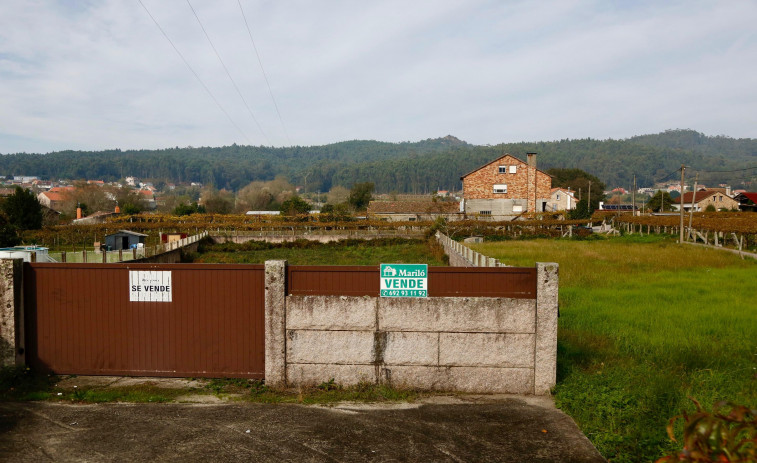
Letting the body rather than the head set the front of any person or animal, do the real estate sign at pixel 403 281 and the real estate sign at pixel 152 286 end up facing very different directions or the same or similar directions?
same or similar directions

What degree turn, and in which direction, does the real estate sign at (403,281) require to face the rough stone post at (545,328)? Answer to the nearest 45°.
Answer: approximately 90° to its left

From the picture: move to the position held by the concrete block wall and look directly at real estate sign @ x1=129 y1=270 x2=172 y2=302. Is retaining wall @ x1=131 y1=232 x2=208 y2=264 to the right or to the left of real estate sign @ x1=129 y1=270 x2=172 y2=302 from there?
right

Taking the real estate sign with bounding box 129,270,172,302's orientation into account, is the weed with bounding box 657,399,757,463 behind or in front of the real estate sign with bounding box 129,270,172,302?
in front

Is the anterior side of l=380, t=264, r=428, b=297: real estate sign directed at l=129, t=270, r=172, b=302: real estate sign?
no

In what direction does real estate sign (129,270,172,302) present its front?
toward the camera

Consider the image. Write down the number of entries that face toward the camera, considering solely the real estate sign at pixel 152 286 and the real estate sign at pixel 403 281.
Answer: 2

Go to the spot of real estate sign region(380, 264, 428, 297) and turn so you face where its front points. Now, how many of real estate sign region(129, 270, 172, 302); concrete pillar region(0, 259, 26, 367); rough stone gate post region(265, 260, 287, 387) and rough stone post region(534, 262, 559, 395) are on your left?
1

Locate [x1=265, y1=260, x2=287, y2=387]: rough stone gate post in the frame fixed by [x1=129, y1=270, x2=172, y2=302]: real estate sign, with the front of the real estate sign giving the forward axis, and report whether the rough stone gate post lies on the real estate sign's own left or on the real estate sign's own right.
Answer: on the real estate sign's own left

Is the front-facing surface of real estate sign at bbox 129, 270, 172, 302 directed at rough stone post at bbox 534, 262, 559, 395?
no

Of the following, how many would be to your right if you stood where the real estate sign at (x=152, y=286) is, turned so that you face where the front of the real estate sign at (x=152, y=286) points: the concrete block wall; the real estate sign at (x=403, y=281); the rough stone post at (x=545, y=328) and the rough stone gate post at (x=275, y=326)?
0

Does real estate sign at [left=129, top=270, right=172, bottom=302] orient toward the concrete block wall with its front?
no

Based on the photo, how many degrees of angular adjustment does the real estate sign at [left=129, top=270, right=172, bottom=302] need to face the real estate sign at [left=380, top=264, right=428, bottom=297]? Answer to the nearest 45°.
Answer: approximately 45° to its left

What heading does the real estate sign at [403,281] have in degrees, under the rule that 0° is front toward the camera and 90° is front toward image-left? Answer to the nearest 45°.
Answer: approximately 0°

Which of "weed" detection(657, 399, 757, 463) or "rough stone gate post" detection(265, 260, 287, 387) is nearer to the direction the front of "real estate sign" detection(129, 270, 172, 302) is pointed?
the weed
